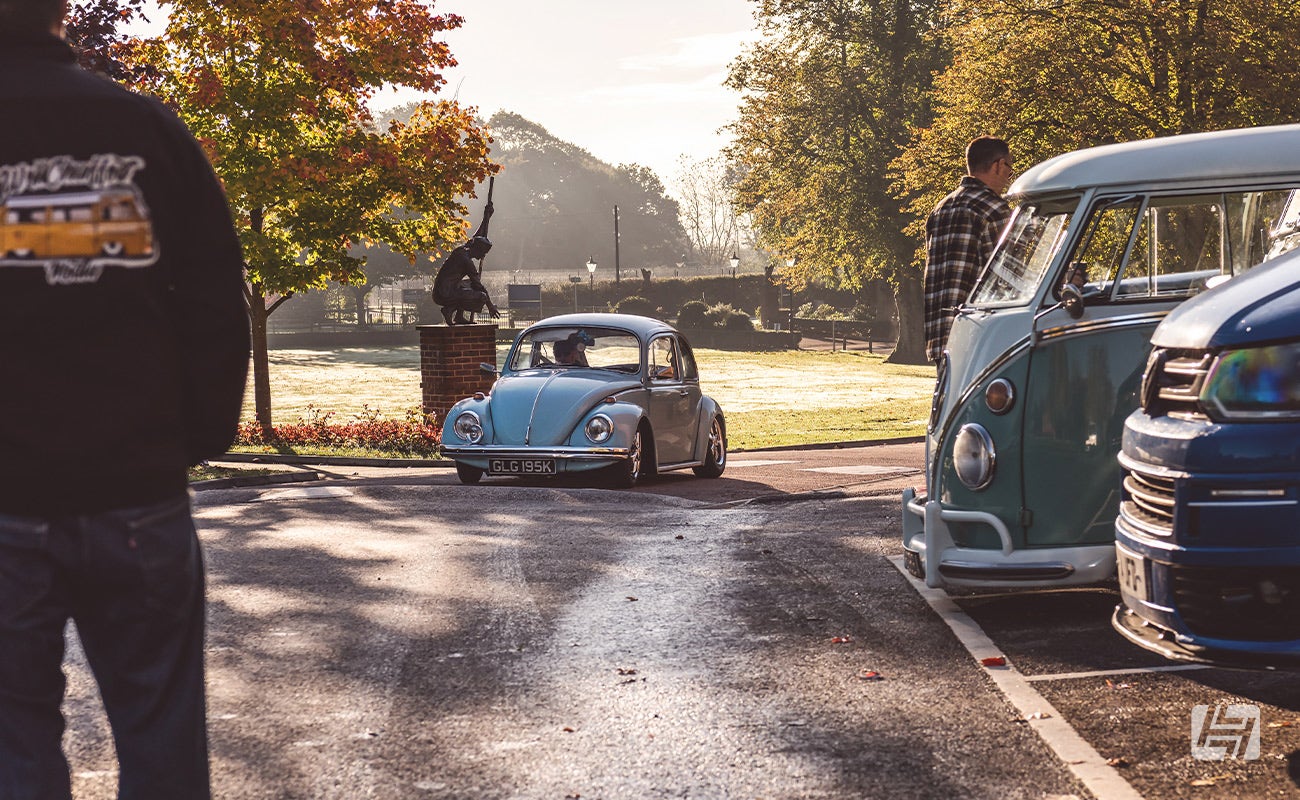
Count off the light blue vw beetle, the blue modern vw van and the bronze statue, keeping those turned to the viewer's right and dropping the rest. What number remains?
1

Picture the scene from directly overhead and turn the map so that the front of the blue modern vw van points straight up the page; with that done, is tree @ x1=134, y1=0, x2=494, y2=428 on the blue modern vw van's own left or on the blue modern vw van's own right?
on the blue modern vw van's own right

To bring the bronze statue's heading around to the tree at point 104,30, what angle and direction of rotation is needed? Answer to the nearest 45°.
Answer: approximately 180°

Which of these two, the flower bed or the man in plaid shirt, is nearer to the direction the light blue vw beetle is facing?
the man in plaid shirt

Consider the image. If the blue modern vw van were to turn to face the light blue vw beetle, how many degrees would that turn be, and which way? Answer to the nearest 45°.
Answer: approximately 90° to its right

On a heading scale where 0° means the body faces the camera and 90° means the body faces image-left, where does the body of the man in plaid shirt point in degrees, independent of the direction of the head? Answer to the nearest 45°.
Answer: approximately 225°

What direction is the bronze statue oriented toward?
to the viewer's right

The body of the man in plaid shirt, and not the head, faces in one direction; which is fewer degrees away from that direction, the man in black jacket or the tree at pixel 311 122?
the tree

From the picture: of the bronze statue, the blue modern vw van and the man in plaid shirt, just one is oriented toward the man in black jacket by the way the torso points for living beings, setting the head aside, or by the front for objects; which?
the blue modern vw van

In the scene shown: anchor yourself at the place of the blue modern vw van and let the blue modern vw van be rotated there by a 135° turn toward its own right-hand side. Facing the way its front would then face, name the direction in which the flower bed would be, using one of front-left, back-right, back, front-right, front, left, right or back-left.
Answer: front-left

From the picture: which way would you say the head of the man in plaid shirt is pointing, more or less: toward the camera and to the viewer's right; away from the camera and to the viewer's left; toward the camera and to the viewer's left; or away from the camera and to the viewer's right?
away from the camera and to the viewer's right

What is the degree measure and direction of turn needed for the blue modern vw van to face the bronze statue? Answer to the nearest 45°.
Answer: approximately 90° to its right

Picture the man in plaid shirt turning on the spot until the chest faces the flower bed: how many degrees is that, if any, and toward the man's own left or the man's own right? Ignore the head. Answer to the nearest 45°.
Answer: approximately 90° to the man's own left

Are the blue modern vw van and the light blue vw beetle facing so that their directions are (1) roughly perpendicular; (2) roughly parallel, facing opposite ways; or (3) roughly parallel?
roughly parallel

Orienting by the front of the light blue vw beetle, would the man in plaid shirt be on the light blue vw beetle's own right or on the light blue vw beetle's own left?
on the light blue vw beetle's own left

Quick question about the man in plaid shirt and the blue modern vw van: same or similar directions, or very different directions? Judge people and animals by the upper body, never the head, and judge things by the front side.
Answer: very different directions

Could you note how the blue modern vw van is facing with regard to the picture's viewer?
facing the viewer and to the left of the viewer

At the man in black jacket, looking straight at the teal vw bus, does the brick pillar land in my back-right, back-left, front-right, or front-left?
front-left
